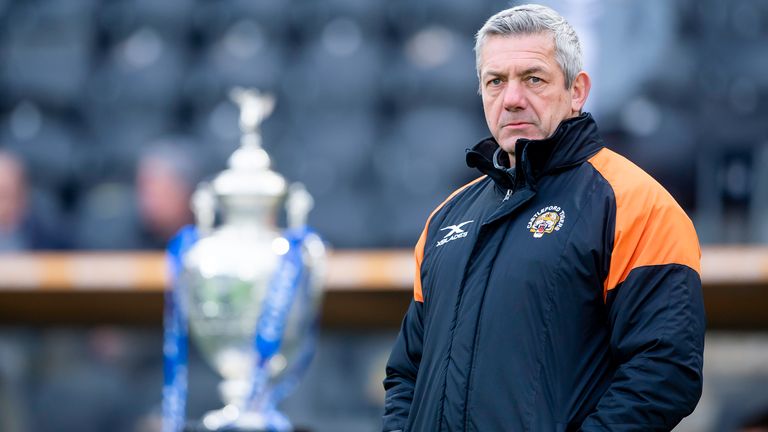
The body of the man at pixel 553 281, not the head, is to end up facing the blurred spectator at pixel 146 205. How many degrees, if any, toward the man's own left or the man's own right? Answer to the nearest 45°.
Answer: approximately 90° to the man's own right

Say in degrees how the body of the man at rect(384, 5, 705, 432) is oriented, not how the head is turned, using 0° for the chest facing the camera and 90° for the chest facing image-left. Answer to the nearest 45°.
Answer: approximately 45°
